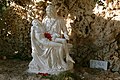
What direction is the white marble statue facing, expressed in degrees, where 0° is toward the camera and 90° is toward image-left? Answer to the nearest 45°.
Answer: approximately 0°
